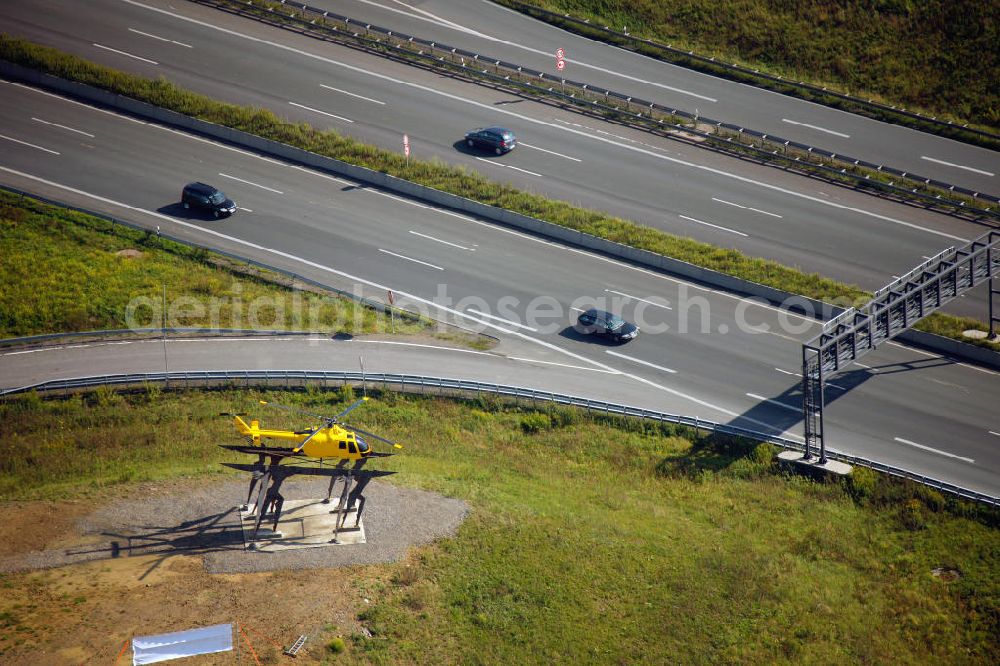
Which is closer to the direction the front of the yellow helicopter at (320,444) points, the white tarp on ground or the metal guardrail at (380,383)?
the metal guardrail

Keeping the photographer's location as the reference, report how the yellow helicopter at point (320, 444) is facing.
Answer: facing to the right of the viewer

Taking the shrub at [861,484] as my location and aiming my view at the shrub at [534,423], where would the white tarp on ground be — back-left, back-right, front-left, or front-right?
front-left

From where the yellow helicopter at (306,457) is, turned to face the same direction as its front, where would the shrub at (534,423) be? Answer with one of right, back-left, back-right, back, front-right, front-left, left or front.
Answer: front-left

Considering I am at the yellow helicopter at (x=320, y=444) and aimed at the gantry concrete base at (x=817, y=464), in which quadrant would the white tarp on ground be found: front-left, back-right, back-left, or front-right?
back-right

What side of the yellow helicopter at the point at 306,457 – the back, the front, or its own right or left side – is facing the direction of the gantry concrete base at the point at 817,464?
front

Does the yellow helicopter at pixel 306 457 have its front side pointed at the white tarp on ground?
no

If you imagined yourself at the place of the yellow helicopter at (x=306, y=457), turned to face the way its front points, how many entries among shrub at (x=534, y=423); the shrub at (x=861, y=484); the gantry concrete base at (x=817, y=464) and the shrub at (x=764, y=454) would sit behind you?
0

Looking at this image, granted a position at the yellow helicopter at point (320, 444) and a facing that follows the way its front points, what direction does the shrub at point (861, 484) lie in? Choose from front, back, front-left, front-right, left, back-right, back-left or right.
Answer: front

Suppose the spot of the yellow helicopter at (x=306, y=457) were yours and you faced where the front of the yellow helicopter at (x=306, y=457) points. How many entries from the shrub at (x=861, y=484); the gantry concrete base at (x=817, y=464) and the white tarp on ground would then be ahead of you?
2

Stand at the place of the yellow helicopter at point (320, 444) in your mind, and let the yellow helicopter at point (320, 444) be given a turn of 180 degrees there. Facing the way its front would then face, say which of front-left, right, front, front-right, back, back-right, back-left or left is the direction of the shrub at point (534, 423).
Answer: back-right

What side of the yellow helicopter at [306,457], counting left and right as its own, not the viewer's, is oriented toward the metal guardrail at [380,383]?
left

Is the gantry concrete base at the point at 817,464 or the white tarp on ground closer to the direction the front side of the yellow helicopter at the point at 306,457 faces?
the gantry concrete base
